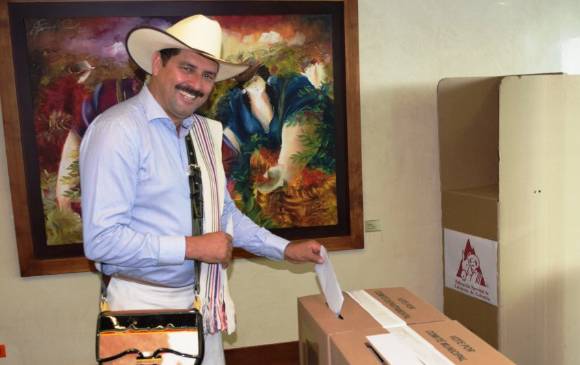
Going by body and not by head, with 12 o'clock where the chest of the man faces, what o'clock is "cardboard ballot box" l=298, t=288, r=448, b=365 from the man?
The cardboard ballot box is roughly at 11 o'clock from the man.

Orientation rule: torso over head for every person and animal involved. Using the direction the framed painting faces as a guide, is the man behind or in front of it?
in front

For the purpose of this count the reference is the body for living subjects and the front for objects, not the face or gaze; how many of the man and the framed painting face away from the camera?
0

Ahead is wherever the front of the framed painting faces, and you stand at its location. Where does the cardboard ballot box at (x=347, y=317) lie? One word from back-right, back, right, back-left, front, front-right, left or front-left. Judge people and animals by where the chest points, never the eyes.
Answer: front

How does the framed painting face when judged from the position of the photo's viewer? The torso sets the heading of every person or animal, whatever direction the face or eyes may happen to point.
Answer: facing the viewer

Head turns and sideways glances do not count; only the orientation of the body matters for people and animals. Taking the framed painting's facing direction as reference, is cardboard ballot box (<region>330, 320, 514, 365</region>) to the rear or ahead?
ahead

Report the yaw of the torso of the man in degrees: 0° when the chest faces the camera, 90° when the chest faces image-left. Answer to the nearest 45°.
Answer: approximately 315°
